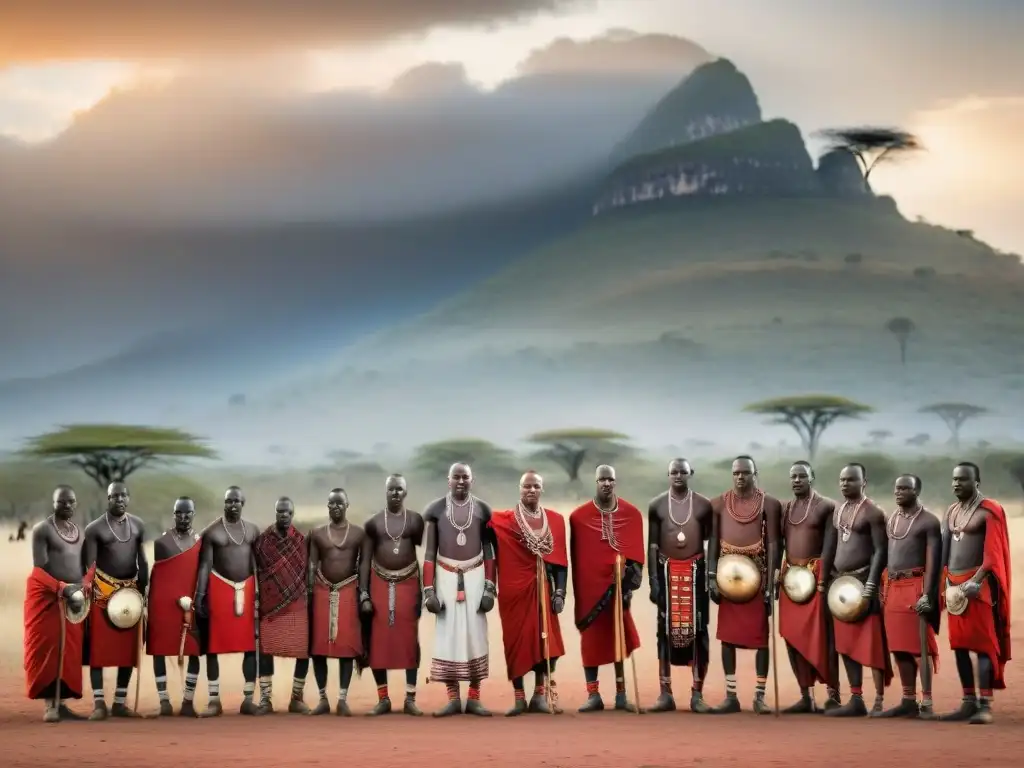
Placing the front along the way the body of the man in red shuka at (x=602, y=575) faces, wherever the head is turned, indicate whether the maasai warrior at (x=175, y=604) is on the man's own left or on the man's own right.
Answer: on the man's own right

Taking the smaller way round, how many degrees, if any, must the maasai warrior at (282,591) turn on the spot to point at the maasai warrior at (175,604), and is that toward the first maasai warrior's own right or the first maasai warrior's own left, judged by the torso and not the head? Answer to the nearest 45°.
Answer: approximately 90° to the first maasai warrior's own right

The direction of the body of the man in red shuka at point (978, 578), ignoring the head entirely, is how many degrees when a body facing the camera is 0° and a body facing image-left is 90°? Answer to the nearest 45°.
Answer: approximately 45°

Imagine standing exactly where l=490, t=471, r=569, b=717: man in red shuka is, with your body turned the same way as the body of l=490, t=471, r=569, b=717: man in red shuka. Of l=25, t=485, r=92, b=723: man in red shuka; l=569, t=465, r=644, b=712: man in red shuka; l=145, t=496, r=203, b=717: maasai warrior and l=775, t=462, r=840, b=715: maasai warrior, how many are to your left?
2

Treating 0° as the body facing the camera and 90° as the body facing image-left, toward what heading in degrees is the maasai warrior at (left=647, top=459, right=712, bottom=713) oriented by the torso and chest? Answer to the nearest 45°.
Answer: approximately 0°

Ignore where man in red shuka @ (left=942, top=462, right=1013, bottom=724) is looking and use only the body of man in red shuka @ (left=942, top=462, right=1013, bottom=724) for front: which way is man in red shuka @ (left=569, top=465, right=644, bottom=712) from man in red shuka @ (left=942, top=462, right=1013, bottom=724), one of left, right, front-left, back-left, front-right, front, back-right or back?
front-right

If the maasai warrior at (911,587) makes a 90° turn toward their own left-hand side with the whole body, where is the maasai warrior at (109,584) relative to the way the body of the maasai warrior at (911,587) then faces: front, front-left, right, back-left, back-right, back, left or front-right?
back-right

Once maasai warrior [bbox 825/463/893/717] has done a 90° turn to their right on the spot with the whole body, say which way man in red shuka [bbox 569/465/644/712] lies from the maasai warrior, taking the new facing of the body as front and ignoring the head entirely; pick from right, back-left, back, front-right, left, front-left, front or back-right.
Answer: front-left
